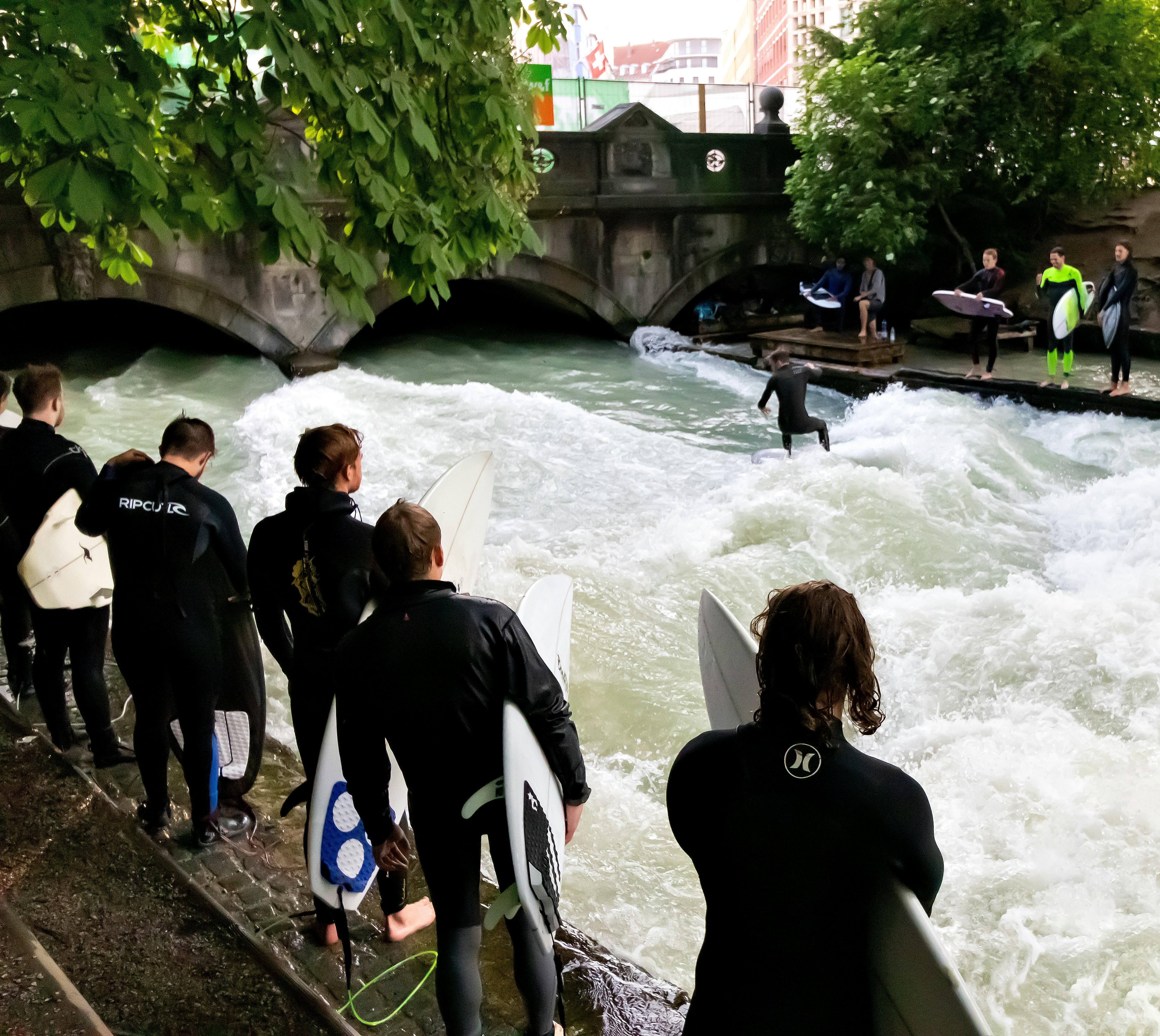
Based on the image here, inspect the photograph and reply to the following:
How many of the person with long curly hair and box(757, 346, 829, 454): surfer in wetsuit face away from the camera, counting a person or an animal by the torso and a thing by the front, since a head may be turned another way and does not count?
2

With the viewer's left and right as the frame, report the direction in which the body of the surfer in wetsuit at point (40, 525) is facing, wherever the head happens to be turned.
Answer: facing away from the viewer and to the right of the viewer

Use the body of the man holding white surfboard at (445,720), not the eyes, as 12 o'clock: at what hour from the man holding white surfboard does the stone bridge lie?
The stone bridge is roughly at 11 o'clock from the man holding white surfboard.

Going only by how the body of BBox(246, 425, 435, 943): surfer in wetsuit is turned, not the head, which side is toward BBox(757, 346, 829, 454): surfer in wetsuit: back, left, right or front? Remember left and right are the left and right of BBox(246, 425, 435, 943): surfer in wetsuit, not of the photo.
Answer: front

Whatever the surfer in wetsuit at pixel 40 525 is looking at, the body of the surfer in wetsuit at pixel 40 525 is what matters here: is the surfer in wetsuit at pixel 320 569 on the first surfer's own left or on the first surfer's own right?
on the first surfer's own right

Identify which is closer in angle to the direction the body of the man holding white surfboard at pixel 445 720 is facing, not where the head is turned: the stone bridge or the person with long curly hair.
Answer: the stone bridge

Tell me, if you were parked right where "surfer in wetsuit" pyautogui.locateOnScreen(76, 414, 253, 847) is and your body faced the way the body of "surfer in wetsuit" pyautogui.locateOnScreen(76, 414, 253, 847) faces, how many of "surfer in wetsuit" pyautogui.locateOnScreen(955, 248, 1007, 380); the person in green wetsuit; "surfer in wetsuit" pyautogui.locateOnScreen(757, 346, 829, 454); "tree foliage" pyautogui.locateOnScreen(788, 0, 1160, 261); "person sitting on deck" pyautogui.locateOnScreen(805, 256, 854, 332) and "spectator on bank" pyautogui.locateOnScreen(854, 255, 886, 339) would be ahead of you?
6

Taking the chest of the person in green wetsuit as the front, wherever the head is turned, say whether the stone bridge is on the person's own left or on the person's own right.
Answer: on the person's own right

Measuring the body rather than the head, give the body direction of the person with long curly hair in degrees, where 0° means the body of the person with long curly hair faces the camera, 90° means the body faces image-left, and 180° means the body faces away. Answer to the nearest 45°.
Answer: approximately 180°

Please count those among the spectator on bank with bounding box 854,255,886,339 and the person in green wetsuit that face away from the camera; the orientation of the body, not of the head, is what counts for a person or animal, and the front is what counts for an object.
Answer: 0

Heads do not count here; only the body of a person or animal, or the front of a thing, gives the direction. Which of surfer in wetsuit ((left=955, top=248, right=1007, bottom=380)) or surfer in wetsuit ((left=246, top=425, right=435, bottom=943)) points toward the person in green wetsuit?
surfer in wetsuit ((left=246, top=425, right=435, bottom=943))

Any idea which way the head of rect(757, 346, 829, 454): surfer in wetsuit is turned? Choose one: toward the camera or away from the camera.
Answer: away from the camera

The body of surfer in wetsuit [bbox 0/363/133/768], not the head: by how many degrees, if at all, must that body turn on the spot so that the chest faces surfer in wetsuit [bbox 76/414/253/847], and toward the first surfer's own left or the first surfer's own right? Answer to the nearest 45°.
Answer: approximately 135° to the first surfer's own right

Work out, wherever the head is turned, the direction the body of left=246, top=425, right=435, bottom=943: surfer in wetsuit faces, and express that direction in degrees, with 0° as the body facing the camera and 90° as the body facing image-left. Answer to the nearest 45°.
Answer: approximately 225°
